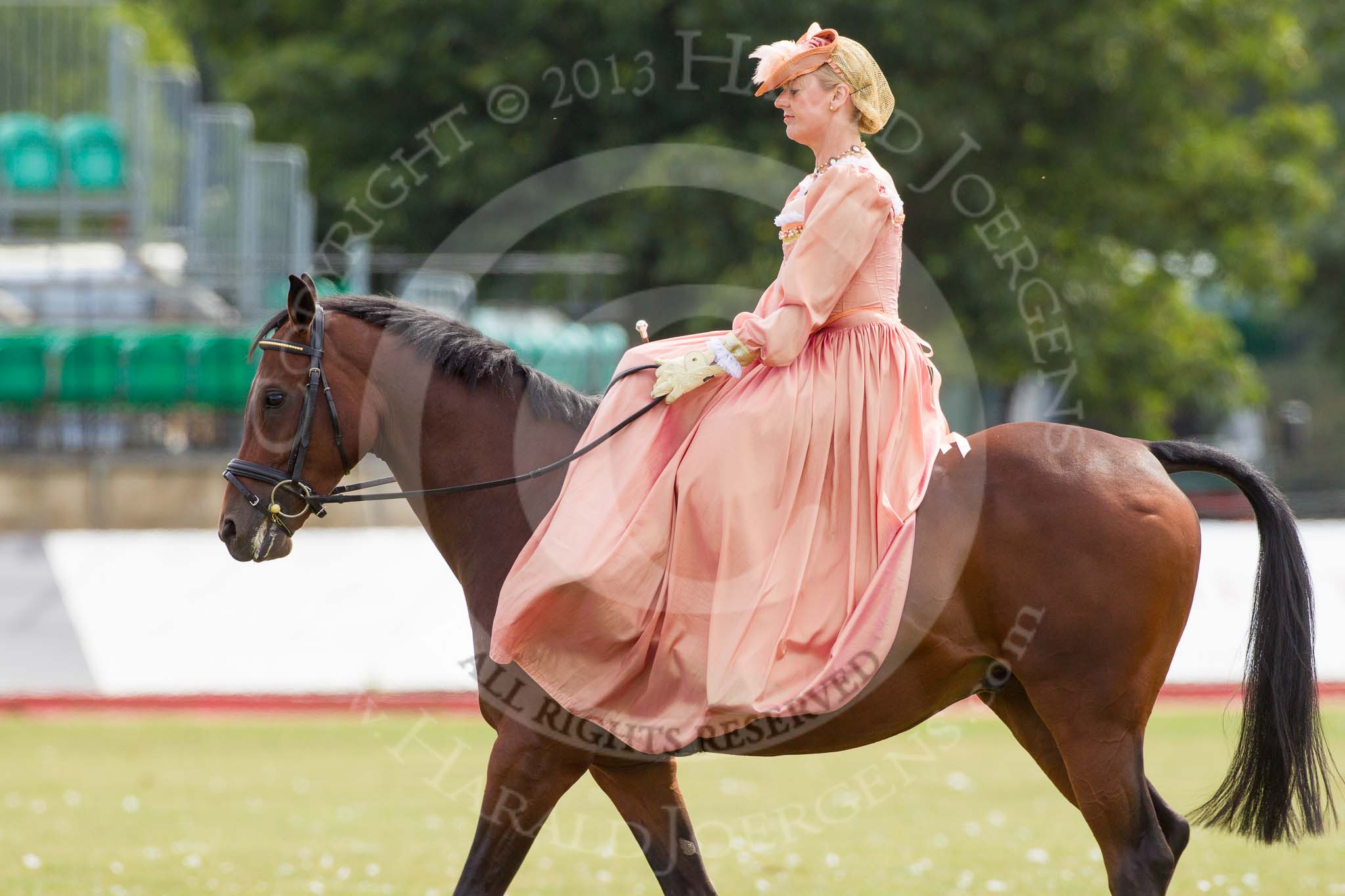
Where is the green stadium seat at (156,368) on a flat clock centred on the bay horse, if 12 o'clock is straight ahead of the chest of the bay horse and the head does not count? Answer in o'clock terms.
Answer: The green stadium seat is roughly at 2 o'clock from the bay horse.

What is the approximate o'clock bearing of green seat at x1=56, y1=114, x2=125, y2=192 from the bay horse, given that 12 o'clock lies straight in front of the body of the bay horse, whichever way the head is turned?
The green seat is roughly at 2 o'clock from the bay horse.

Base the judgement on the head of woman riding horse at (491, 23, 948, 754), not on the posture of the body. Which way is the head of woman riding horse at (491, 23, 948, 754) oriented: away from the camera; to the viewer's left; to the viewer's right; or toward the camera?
to the viewer's left

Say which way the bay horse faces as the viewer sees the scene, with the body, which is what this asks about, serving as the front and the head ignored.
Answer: to the viewer's left

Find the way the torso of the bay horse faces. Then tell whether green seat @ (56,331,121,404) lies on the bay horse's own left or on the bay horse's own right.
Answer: on the bay horse's own right

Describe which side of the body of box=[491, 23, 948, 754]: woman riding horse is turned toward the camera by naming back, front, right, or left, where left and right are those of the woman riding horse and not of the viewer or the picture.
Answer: left

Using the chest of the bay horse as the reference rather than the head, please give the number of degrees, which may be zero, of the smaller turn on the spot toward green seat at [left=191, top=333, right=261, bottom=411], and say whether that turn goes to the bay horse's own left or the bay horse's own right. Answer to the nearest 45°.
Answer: approximately 45° to the bay horse's own right

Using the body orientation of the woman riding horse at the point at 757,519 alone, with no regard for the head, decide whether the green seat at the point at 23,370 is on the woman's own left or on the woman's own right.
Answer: on the woman's own right
